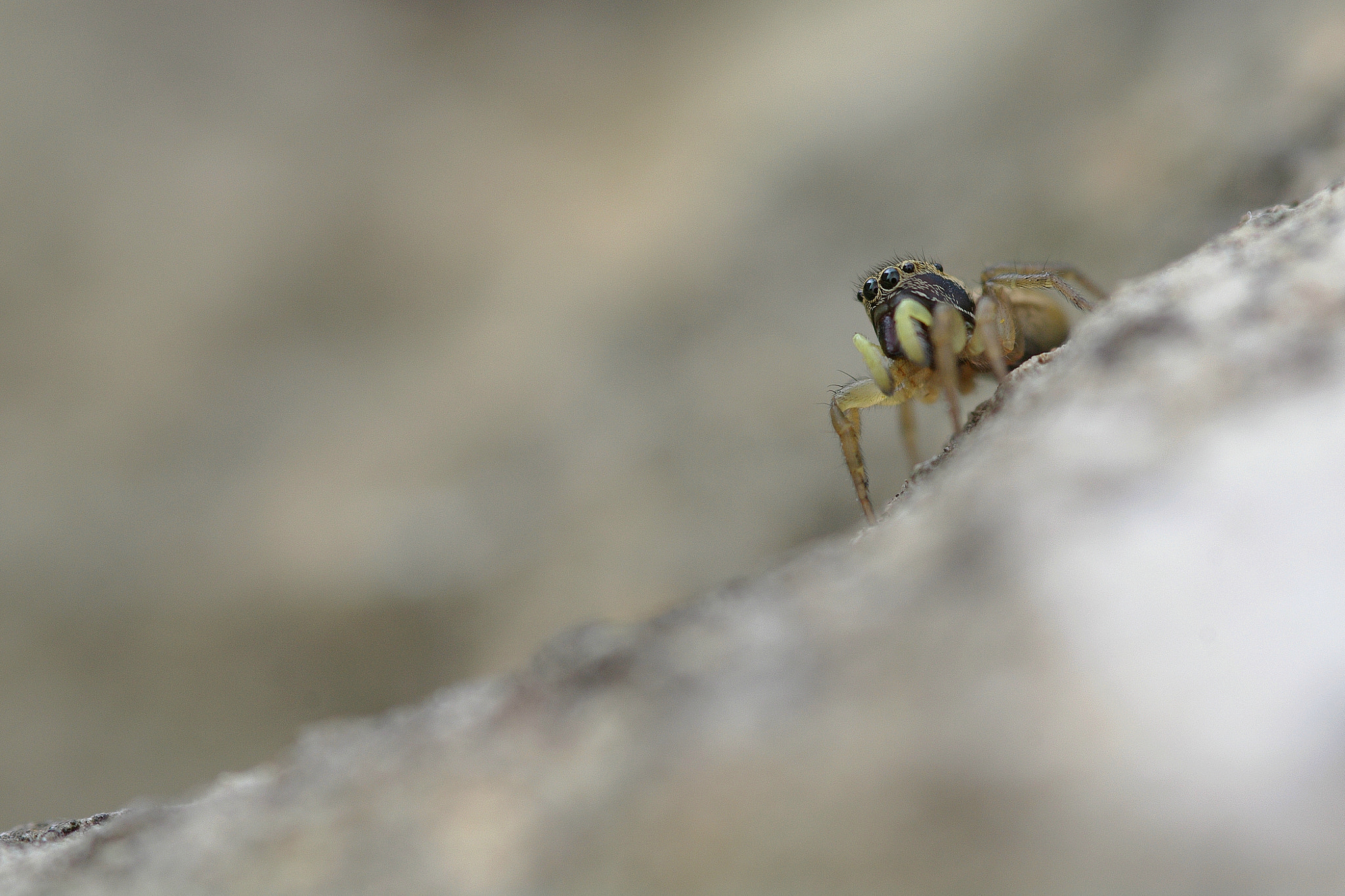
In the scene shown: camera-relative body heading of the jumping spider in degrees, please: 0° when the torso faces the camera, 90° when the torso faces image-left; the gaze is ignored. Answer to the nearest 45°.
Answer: approximately 45°
